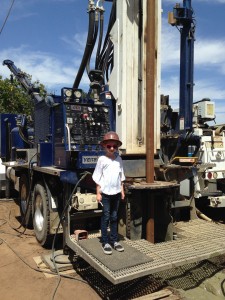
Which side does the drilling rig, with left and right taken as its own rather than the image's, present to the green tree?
front

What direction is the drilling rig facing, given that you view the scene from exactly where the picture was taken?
facing away from the viewer and to the left of the viewer
